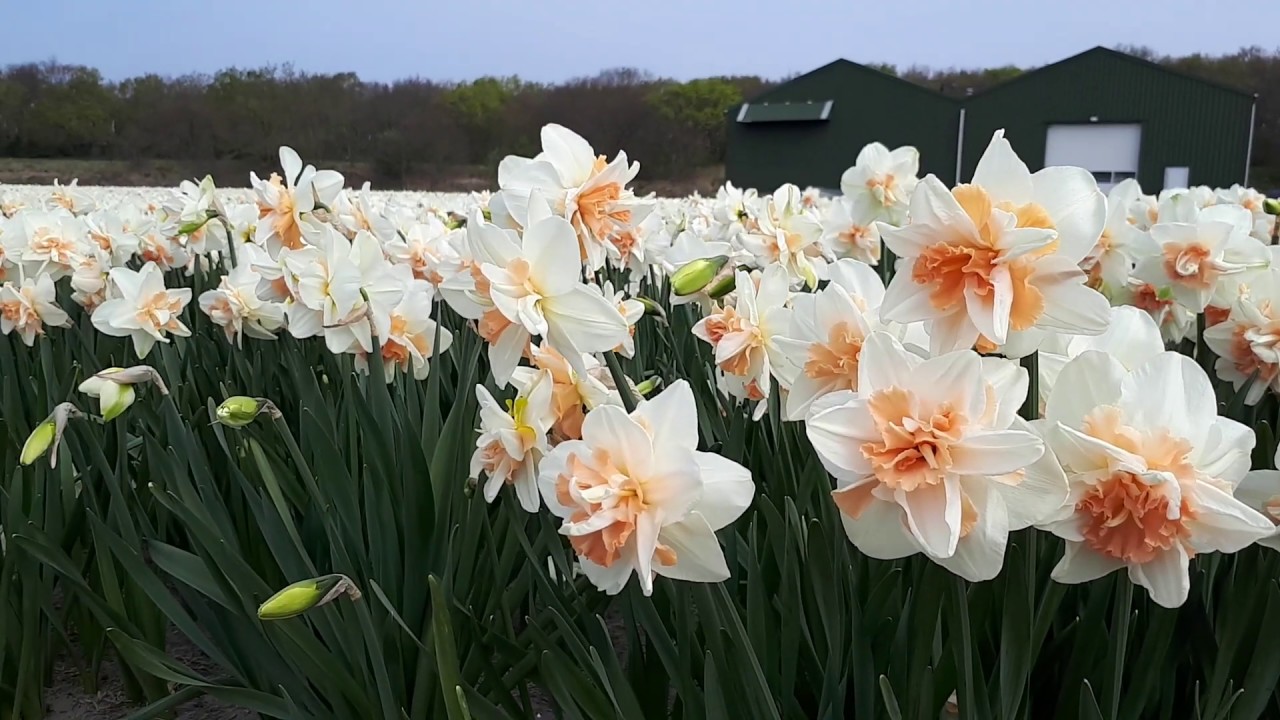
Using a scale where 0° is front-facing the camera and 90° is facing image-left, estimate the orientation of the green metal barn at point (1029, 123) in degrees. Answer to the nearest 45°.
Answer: approximately 0°

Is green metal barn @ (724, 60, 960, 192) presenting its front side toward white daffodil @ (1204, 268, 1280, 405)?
yes

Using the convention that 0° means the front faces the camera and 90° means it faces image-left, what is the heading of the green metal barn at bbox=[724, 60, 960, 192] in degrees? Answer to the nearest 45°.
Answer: approximately 0°

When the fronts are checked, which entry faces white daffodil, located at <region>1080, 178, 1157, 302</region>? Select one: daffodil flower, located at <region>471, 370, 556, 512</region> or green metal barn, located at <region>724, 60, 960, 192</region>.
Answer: the green metal barn

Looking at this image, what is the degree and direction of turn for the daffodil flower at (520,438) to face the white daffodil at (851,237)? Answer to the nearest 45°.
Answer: approximately 180°

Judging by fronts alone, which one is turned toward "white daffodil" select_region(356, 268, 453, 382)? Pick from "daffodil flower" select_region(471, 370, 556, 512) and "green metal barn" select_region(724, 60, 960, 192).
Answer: the green metal barn

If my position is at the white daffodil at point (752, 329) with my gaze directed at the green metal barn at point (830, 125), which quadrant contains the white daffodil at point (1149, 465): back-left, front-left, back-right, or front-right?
back-right
